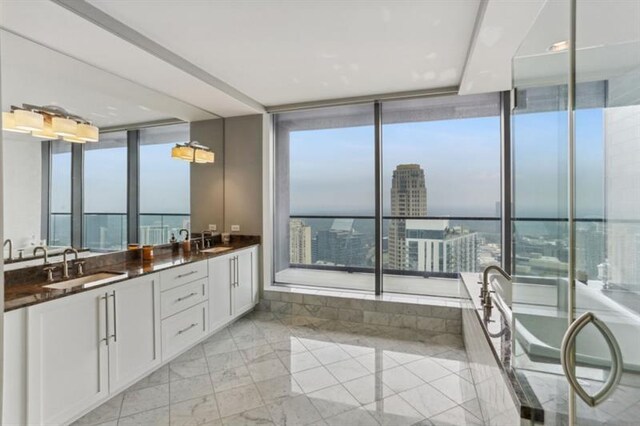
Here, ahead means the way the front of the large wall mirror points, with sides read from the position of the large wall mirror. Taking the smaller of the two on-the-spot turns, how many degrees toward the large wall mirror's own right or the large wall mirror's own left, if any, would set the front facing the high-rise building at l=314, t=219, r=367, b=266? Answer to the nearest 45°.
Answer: approximately 45° to the large wall mirror's own left

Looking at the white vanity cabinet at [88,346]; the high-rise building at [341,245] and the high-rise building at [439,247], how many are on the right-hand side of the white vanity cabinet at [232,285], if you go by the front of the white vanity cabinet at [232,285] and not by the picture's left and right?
1

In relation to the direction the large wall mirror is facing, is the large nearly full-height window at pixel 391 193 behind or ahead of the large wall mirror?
ahead

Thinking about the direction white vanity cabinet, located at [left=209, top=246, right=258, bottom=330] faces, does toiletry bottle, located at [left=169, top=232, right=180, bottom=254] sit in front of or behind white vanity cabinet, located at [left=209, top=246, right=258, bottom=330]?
behind

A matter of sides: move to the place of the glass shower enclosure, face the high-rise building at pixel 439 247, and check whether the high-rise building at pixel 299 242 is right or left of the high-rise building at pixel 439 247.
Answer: left

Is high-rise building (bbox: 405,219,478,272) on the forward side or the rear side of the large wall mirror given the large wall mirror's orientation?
on the forward side

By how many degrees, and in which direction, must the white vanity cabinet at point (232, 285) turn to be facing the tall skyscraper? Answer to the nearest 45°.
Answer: approximately 45° to its left

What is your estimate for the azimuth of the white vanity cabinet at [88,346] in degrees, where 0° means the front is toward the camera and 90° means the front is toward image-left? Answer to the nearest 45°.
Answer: approximately 315°

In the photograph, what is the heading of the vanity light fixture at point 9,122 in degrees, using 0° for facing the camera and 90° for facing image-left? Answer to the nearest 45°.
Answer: approximately 315°

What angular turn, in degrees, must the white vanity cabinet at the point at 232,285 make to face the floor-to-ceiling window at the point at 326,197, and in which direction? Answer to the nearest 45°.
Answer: approximately 45° to its left
